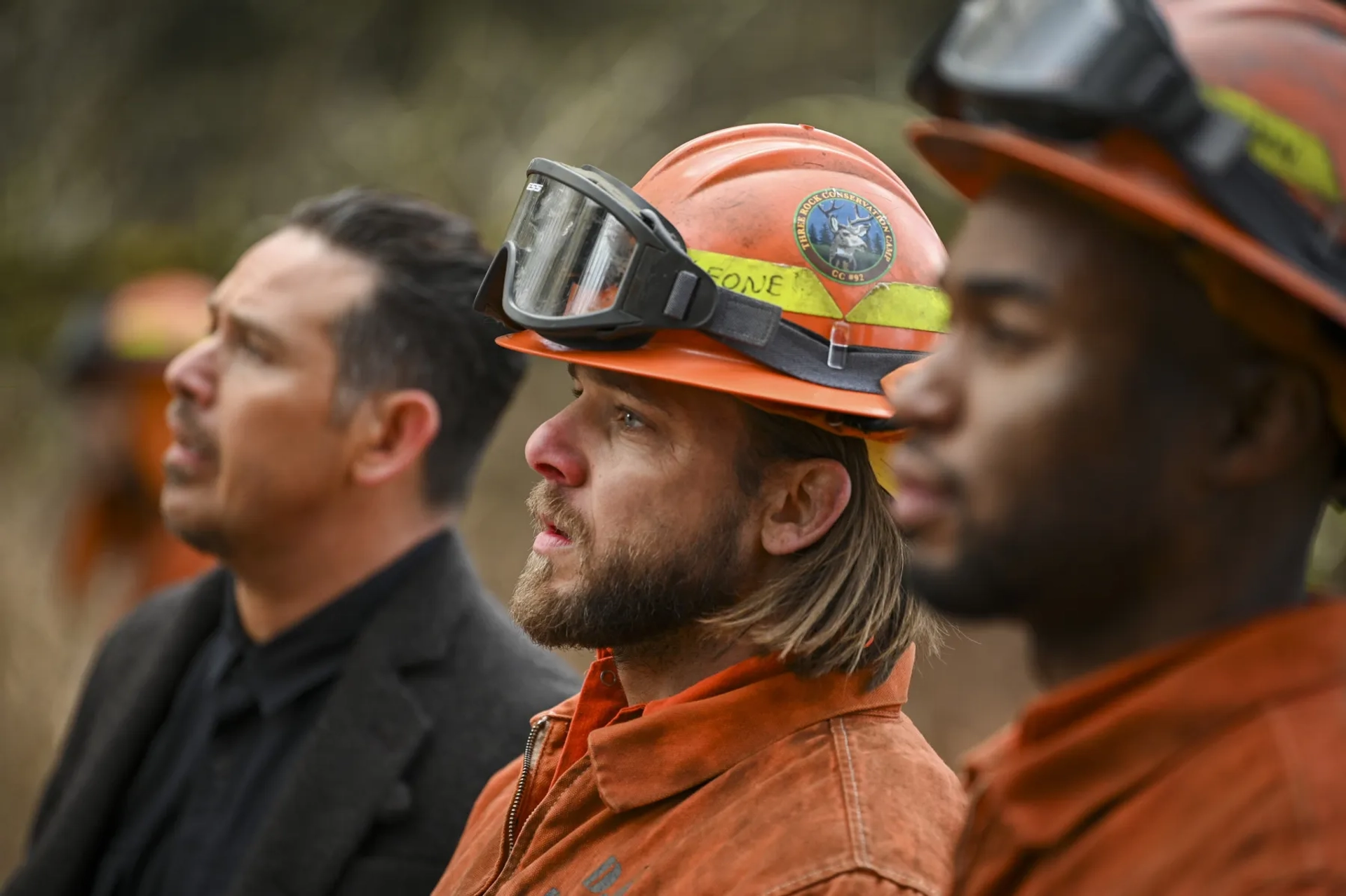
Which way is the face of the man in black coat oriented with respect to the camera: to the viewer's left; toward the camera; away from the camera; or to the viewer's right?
to the viewer's left

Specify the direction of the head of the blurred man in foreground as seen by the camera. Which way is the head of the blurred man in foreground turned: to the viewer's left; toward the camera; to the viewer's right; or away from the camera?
to the viewer's left

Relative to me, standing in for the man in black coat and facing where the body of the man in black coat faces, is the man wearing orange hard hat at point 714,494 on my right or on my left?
on my left

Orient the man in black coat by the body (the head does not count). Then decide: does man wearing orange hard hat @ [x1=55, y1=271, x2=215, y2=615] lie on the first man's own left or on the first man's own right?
on the first man's own right

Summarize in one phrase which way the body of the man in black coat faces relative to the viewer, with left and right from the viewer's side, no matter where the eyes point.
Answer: facing the viewer and to the left of the viewer

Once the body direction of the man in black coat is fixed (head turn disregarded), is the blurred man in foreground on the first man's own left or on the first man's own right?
on the first man's own left

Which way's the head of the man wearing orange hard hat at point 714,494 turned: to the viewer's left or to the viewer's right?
to the viewer's left
